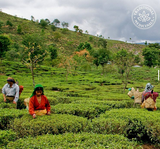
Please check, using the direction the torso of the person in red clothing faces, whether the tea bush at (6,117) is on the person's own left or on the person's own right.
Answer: on the person's own right

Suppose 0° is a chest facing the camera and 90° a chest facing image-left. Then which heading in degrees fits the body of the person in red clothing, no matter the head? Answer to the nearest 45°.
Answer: approximately 0°

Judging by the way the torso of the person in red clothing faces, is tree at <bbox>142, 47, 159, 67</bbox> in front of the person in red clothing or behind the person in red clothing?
behind

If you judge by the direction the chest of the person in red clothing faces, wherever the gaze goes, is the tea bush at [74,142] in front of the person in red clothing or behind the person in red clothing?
in front

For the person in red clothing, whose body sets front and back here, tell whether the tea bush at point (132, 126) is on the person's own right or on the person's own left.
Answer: on the person's own left

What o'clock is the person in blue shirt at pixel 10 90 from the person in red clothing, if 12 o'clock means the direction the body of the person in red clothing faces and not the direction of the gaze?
The person in blue shirt is roughly at 5 o'clock from the person in red clothing.

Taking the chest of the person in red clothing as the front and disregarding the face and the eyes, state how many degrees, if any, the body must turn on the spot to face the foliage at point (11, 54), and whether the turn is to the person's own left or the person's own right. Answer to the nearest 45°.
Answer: approximately 180°

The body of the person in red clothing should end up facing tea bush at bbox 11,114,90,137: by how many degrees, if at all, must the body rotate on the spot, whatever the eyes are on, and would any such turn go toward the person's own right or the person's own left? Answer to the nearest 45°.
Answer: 0° — they already face it
